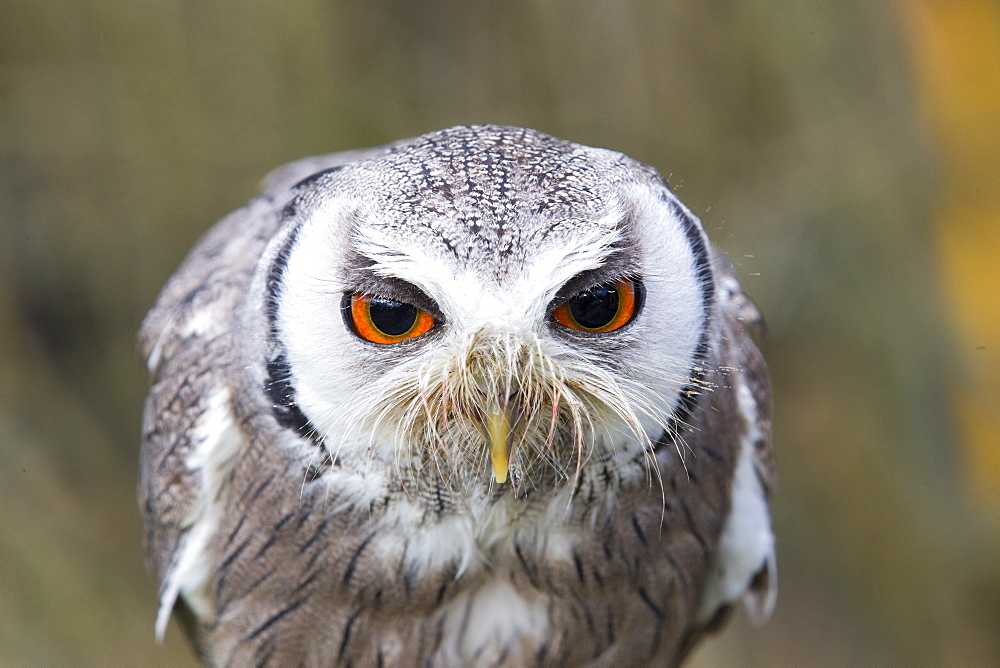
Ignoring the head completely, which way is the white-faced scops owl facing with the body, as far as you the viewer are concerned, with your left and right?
facing the viewer
